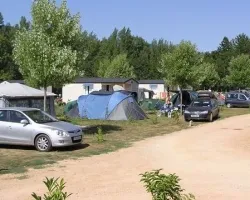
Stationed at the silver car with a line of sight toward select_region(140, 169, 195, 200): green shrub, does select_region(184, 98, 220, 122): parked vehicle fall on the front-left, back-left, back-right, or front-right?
back-left

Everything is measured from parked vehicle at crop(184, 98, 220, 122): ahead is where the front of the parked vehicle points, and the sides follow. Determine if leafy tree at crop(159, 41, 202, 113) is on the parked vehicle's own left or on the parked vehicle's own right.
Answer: on the parked vehicle's own right

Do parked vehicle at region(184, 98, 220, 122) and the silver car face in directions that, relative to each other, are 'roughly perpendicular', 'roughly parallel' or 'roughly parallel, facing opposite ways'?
roughly perpendicular

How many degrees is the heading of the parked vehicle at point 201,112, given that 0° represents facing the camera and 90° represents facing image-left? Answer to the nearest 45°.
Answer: approximately 45°

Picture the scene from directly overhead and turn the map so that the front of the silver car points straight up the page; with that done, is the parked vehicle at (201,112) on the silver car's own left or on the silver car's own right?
on the silver car's own left
